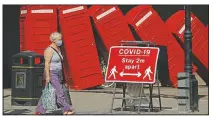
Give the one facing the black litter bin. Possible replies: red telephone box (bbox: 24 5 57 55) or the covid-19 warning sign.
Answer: the red telephone box

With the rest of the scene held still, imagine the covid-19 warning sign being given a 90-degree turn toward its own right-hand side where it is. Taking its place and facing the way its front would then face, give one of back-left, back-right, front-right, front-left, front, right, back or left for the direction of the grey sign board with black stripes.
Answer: back

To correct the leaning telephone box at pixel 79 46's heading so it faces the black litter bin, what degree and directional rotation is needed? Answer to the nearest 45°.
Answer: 0° — it already faces it

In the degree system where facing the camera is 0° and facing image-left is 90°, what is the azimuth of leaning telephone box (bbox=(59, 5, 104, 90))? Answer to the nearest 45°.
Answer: approximately 0°

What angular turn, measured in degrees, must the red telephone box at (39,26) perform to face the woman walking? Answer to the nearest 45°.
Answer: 0° — it already faces them

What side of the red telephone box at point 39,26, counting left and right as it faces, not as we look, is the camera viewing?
front

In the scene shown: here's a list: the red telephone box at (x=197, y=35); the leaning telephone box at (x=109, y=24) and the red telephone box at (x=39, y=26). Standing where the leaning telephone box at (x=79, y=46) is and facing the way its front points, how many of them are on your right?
1

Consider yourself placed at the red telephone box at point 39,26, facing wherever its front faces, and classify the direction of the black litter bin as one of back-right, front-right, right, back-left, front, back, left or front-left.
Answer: front

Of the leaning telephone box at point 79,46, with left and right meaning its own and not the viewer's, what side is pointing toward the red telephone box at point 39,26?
right

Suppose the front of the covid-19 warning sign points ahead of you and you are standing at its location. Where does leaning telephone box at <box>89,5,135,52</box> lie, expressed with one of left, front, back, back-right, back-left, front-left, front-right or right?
back

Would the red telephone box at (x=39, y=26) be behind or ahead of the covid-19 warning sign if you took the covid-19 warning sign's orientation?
behind

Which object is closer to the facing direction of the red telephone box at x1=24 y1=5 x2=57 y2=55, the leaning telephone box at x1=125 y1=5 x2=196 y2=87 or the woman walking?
the woman walking

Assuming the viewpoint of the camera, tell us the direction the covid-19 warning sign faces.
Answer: facing the viewer

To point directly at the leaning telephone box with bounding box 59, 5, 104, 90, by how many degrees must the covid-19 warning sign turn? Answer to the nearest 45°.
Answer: approximately 180°
